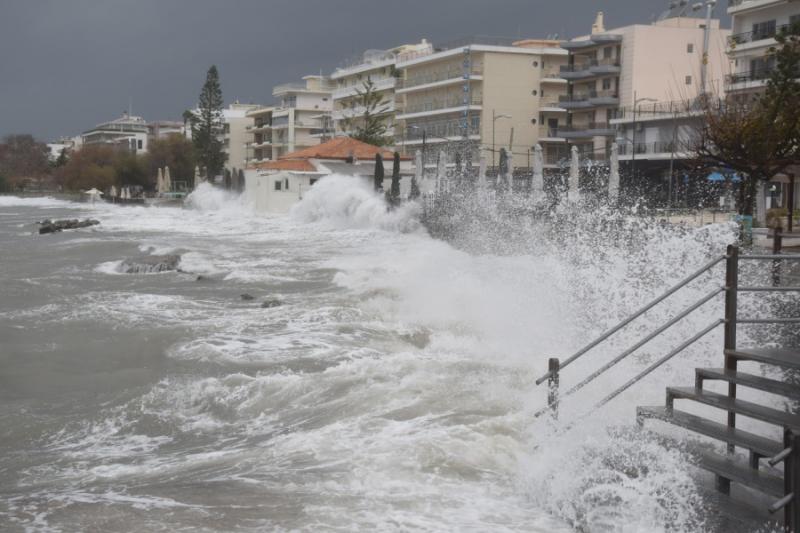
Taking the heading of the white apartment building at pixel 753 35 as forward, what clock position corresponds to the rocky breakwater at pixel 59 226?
The rocky breakwater is roughly at 1 o'clock from the white apartment building.

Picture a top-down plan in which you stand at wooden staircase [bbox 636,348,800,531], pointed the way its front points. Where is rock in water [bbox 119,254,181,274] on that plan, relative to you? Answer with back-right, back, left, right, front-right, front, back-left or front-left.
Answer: right

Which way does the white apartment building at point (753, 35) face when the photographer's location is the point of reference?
facing the viewer and to the left of the viewer

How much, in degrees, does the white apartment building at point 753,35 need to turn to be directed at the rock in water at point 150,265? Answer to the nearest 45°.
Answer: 0° — it already faces it

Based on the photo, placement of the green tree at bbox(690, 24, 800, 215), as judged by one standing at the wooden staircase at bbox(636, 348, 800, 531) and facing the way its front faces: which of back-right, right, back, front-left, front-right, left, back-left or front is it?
back-right

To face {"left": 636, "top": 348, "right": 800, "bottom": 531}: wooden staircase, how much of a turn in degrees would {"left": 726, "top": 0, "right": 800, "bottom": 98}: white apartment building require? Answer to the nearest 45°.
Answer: approximately 45° to its left

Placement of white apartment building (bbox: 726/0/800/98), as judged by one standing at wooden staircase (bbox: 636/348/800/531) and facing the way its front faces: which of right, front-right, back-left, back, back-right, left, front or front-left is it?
back-right

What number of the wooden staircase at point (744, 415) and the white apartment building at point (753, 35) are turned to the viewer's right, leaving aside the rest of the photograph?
0

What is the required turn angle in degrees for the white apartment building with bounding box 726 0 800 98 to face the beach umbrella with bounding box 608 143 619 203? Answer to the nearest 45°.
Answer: approximately 45° to its left
